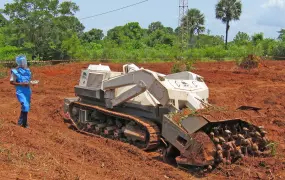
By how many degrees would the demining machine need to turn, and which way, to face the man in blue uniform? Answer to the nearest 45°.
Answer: approximately 135° to its right

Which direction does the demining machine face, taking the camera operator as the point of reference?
facing the viewer and to the right of the viewer
